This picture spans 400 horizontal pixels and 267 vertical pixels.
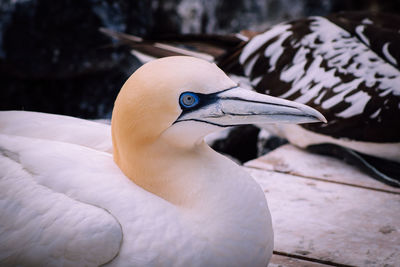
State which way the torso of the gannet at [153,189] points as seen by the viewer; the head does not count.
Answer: to the viewer's right

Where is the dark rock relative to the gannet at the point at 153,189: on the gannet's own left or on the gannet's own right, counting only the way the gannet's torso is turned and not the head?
on the gannet's own left

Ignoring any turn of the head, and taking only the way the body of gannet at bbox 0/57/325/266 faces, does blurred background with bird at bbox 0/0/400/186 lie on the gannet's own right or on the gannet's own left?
on the gannet's own left
